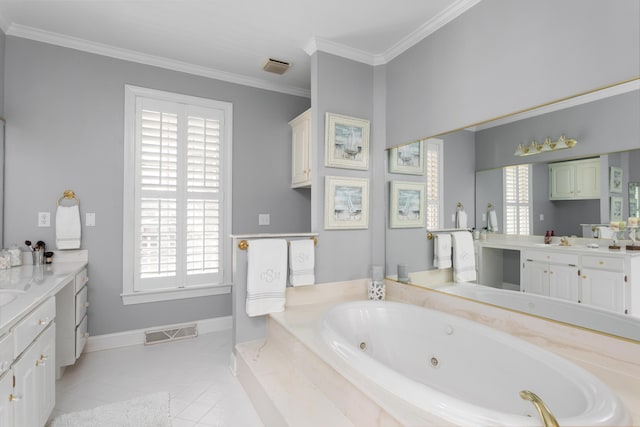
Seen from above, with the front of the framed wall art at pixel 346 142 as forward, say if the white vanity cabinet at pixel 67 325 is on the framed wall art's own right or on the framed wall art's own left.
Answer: on the framed wall art's own right

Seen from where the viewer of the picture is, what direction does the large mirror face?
facing the viewer and to the left of the viewer

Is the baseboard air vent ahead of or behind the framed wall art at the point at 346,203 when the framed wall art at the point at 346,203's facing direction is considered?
behind

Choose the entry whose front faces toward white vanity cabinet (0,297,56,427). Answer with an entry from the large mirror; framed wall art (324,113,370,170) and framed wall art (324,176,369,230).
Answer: the large mirror

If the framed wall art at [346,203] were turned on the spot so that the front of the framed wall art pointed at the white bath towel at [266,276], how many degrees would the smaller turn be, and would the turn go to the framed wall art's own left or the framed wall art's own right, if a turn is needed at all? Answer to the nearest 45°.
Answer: approximately 90° to the framed wall art's own right

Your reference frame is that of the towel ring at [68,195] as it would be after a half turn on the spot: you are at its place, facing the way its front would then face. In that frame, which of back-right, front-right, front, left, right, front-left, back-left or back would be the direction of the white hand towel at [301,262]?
back-right

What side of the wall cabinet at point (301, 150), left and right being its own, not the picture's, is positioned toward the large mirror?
left

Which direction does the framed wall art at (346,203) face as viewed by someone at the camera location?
facing the viewer and to the right of the viewer

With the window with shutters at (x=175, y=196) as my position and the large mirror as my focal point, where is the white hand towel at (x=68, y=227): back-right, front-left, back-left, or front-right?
back-right

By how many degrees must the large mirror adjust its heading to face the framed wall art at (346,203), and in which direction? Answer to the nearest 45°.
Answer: approximately 45° to its right
